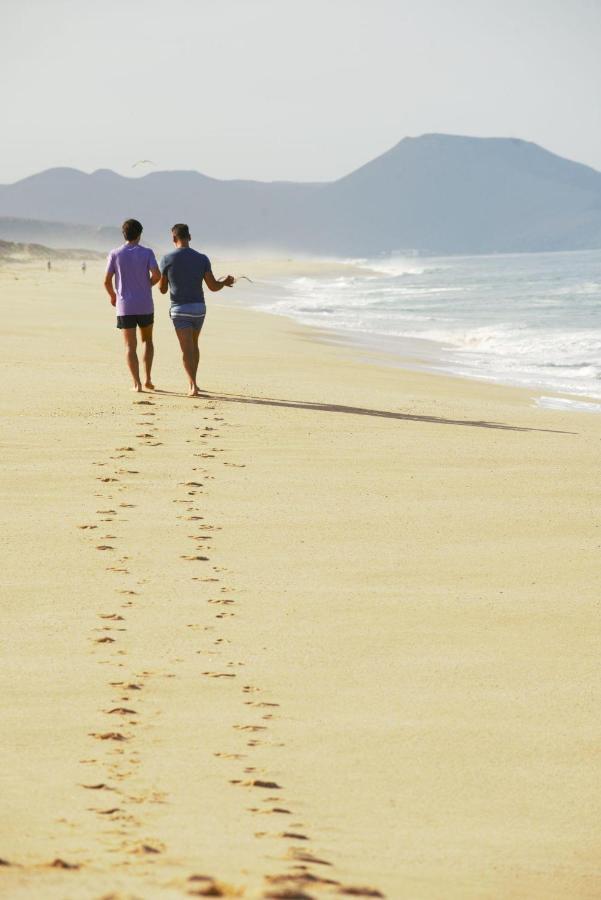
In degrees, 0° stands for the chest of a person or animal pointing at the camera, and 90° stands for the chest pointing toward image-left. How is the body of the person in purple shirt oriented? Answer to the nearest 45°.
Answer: approximately 180°

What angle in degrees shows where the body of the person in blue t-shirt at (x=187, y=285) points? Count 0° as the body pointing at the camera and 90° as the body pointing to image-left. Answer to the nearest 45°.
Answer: approximately 180°

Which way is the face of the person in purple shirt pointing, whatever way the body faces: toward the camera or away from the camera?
away from the camera

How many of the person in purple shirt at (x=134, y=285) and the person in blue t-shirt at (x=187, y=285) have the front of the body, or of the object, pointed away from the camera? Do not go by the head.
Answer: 2
